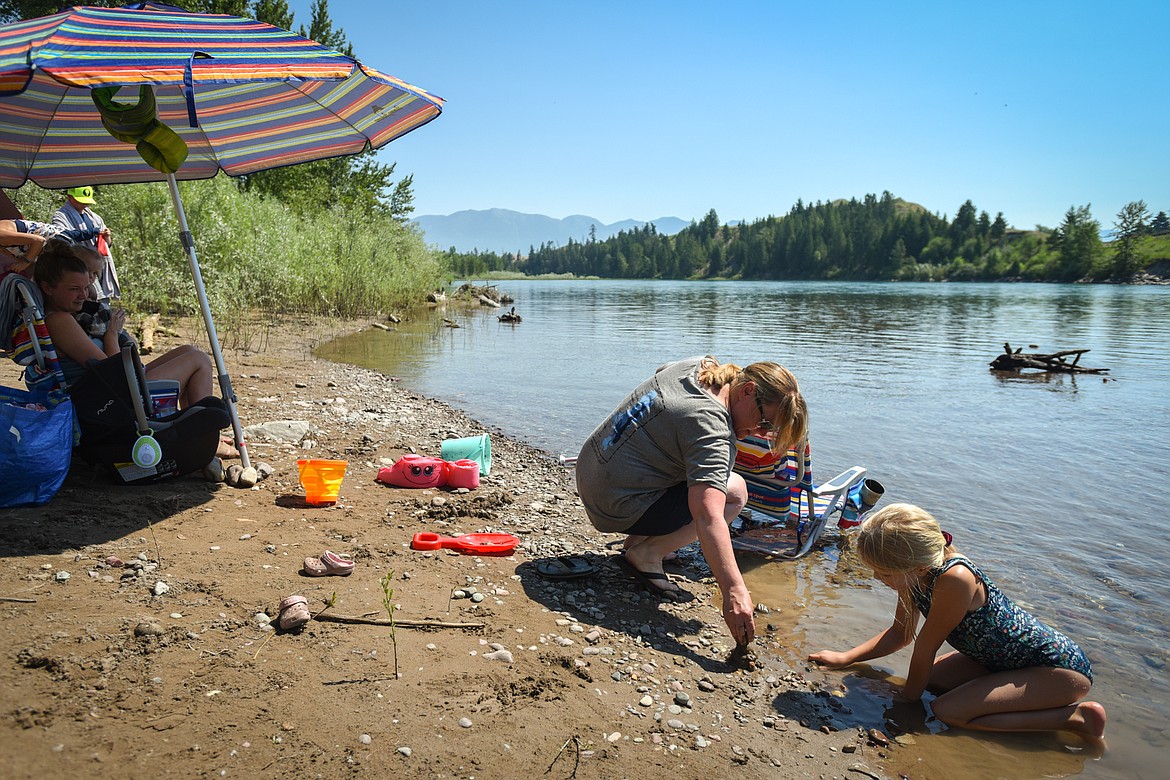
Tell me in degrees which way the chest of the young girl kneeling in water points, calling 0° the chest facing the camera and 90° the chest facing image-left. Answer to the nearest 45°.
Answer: approximately 90°

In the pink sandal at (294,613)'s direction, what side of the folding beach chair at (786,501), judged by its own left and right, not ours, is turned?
back

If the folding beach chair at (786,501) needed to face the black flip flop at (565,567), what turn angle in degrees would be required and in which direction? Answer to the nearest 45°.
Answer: approximately 180°

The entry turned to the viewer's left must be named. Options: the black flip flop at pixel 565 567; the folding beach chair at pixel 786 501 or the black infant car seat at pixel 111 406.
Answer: the black flip flop

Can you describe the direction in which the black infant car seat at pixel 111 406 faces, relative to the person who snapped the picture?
facing to the right of the viewer

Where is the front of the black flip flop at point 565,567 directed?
to the viewer's left

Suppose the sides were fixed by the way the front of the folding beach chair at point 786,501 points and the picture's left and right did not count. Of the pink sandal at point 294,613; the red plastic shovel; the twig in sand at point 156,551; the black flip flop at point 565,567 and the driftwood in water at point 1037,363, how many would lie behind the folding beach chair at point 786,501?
4

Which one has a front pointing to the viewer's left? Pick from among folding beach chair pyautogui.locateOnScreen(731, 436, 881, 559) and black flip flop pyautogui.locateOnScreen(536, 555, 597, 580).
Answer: the black flip flop

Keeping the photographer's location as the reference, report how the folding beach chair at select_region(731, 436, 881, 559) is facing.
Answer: facing away from the viewer and to the right of the viewer

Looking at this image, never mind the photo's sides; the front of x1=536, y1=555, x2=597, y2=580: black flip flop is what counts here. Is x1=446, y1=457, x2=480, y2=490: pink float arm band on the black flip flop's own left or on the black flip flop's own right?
on the black flip flop's own right
